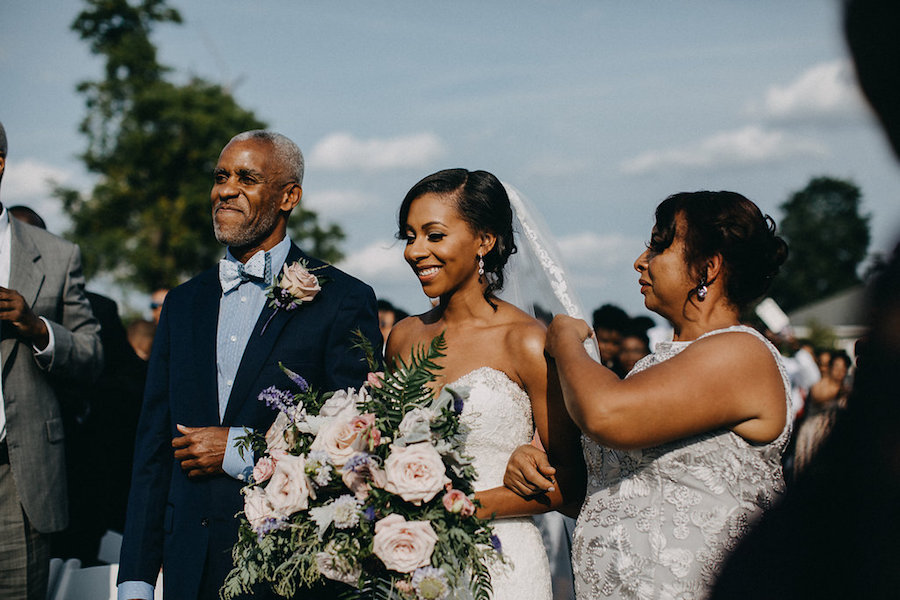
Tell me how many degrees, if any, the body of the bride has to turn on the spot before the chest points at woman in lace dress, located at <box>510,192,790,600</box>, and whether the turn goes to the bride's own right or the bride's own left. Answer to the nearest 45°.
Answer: approximately 90° to the bride's own left

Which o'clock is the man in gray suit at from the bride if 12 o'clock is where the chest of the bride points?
The man in gray suit is roughly at 2 o'clock from the bride.

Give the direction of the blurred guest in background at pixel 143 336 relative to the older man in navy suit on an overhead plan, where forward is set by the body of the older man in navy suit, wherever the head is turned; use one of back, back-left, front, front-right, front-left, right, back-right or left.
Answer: back-right

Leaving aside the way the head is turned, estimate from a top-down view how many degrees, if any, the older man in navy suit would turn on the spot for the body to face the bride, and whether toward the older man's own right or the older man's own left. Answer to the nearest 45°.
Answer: approximately 135° to the older man's own left

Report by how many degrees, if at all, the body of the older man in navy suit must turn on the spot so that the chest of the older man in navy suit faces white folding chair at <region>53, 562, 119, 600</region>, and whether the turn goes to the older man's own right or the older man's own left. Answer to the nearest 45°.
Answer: approximately 90° to the older man's own right

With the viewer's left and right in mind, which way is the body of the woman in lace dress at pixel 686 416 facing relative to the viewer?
facing to the left of the viewer

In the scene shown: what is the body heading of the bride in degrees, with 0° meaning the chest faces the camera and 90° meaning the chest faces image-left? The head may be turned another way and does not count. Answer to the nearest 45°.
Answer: approximately 45°

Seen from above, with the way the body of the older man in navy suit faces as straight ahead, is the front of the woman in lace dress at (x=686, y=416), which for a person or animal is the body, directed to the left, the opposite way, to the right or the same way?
to the right
